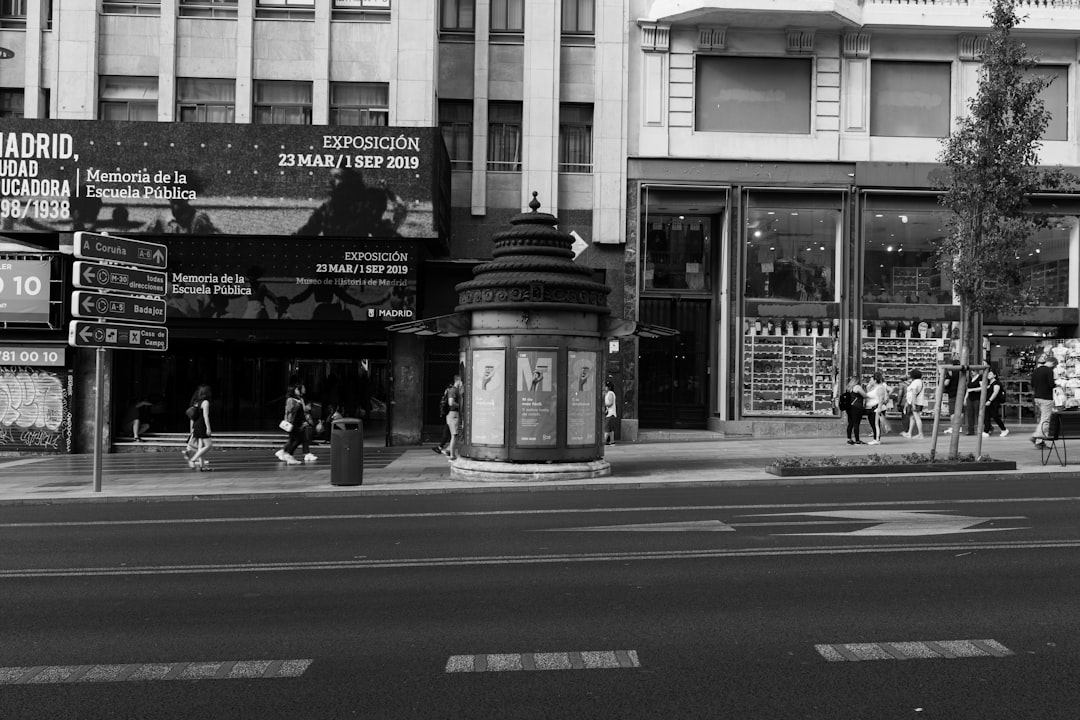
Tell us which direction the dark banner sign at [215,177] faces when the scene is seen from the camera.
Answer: facing the viewer

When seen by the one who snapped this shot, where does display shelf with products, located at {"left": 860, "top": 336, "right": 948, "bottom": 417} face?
facing the viewer

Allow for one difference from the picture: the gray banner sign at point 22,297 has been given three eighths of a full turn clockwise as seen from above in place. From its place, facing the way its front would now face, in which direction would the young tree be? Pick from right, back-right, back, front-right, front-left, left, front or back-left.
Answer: back

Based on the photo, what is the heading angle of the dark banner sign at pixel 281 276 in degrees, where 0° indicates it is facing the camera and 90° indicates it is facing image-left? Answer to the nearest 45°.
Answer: approximately 0°

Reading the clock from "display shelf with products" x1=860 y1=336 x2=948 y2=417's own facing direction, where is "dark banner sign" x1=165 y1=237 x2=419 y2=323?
The dark banner sign is roughly at 2 o'clock from the display shelf with products.

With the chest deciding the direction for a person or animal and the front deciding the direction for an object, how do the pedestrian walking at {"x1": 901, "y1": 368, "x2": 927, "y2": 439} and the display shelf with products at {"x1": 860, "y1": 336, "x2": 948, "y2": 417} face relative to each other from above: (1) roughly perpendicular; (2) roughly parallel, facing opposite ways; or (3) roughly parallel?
roughly perpendicular
